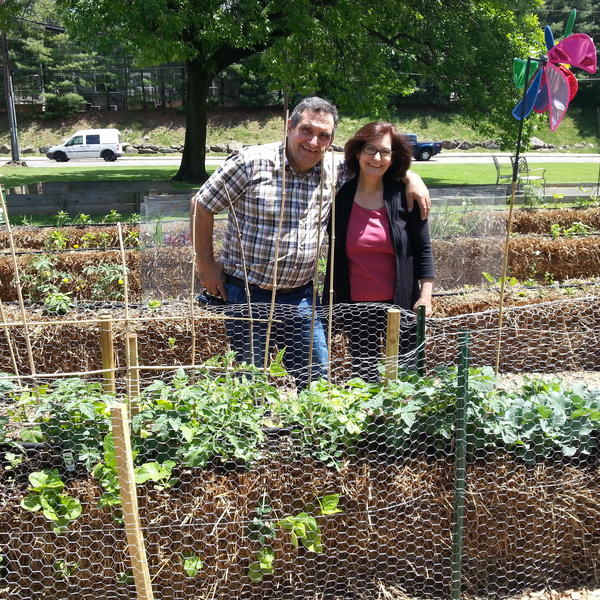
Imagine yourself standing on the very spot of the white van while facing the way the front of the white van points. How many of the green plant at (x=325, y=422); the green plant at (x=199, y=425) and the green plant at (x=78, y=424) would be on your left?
3

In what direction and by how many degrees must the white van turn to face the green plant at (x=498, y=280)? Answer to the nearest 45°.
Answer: approximately 90° to its left

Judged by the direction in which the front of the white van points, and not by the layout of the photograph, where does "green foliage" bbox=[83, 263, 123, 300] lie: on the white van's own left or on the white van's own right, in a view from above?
on the white van's own left

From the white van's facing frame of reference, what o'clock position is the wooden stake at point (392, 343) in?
The wooden stake is roughly at 9 o'clock from the white van.

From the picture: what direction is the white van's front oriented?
to the viewer's left

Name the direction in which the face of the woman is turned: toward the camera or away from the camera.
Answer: toward the camera

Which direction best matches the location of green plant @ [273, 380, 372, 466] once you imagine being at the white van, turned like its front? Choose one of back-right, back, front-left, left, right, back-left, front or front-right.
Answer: left

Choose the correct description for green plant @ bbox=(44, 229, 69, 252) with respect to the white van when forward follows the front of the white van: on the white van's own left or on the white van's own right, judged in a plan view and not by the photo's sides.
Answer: on the white van's own left

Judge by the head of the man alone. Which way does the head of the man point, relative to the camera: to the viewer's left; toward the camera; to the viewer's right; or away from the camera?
toward the camera
